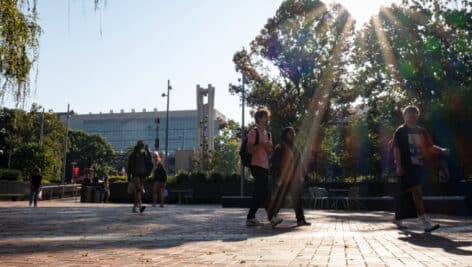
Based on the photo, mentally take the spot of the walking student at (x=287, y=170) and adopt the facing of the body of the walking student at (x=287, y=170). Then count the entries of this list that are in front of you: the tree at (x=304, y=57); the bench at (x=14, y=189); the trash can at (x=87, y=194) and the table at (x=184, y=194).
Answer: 0

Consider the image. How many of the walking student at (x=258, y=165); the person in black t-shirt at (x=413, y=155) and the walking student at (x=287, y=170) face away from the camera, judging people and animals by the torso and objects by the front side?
0

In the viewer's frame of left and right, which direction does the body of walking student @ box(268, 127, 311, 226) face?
facing the viewer and to the right of the viewer

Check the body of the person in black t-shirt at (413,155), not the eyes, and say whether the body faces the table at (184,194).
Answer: no

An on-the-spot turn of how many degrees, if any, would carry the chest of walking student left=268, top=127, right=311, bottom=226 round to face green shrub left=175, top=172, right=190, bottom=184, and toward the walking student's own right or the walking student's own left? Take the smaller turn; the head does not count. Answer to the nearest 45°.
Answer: approximately 135° to the walking student's own left

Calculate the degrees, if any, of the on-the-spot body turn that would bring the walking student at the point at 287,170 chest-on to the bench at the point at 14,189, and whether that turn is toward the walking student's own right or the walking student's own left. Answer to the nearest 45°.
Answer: approximately 180°

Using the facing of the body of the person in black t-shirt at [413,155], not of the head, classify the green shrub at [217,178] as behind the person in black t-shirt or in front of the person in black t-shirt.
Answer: behind

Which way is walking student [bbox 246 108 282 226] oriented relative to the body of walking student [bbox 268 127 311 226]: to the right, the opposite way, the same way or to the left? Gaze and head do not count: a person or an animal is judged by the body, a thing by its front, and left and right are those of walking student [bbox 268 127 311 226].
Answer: the same way

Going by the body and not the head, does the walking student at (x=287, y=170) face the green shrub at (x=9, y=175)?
no

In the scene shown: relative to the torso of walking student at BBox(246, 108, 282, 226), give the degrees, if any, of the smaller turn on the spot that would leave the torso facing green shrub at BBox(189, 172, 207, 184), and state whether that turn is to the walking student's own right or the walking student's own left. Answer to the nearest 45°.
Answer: approximately 135° to the walking student's own left

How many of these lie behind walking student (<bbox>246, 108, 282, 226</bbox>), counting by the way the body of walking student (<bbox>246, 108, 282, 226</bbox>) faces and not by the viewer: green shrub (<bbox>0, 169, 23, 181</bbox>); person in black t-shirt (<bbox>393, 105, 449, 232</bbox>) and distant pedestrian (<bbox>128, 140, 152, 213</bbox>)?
2

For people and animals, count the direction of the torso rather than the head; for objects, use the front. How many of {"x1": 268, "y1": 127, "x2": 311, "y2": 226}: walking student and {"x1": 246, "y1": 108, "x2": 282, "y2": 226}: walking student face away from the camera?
0
